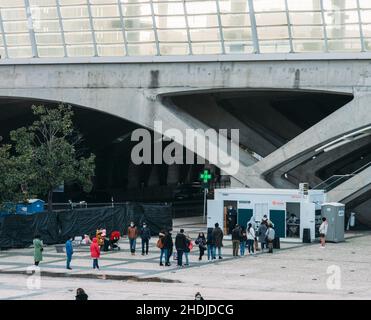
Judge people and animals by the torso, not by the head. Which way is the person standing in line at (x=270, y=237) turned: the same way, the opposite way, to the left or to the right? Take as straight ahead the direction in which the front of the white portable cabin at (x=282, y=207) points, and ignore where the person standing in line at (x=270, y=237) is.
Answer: the opposite way

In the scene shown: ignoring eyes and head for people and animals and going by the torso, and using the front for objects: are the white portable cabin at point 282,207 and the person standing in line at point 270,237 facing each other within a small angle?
yes

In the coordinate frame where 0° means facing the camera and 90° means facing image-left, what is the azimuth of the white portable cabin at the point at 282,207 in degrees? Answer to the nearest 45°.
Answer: approximately 0°

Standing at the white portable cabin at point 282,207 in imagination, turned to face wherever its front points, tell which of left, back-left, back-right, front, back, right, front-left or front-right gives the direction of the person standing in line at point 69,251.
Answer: front-right

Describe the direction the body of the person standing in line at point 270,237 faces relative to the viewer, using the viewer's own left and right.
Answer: facing away from the viewer

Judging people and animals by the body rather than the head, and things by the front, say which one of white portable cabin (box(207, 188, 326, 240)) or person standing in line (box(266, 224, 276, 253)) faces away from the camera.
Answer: the person standing in line

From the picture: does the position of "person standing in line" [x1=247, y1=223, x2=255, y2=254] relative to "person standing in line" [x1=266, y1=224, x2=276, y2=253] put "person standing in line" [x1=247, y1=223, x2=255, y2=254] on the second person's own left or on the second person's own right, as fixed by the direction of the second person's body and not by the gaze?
on the second person's own left

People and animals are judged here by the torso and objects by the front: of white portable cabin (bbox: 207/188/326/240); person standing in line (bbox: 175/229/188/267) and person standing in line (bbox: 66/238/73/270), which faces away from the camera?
person standing in line (bbox: 175/229/188/267)

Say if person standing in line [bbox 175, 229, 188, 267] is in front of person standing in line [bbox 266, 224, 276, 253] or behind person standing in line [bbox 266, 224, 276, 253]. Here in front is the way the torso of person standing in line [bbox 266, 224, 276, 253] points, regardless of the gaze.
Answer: behind

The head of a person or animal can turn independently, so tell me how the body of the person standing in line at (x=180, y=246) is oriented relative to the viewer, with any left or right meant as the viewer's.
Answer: facing away from the viewer
